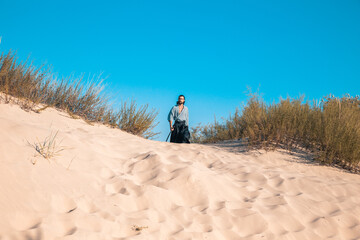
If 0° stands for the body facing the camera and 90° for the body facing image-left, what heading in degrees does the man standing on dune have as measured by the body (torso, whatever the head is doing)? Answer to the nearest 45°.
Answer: approximately 0°
